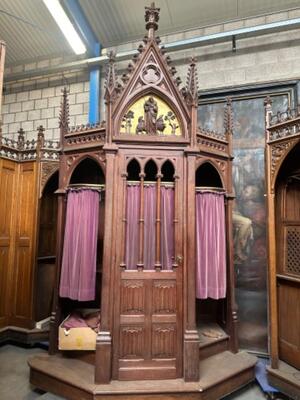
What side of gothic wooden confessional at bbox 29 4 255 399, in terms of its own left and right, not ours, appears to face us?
front

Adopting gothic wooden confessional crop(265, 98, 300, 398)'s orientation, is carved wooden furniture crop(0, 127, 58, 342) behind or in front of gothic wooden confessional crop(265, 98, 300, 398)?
in front

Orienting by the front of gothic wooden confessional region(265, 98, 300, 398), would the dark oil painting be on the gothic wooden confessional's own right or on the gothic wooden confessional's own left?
on the gothic wooden confessional's own right

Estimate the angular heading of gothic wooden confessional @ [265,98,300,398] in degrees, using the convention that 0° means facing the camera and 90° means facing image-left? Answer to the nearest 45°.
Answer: approximately 45°

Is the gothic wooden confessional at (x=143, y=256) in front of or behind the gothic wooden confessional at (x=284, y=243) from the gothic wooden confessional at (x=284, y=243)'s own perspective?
in front

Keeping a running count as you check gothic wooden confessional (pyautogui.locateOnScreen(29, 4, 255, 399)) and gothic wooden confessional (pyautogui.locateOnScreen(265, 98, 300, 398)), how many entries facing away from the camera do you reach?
0

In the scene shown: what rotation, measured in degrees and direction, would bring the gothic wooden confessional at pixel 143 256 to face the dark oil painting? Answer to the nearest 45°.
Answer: approximately 135° to its left
